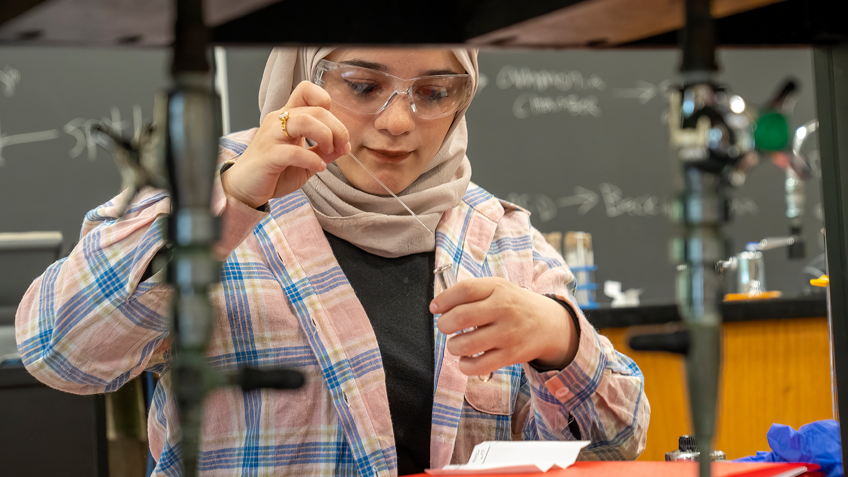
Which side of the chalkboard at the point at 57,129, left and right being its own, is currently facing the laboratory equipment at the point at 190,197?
front

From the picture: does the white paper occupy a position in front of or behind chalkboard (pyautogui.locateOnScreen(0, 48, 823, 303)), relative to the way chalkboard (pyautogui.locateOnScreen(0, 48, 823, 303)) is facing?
in front

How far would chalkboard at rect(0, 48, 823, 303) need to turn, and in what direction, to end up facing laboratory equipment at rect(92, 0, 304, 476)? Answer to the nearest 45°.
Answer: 0° — it already faces it

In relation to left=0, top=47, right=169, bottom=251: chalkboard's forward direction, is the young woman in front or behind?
in front

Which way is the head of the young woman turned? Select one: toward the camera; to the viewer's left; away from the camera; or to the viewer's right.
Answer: toward the camera

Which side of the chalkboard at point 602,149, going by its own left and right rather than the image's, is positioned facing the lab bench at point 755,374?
front

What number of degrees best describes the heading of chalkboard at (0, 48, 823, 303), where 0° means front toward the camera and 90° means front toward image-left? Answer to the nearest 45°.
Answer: approximately 0°

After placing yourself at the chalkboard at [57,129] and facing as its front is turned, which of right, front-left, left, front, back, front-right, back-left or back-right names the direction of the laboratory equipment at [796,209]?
left
